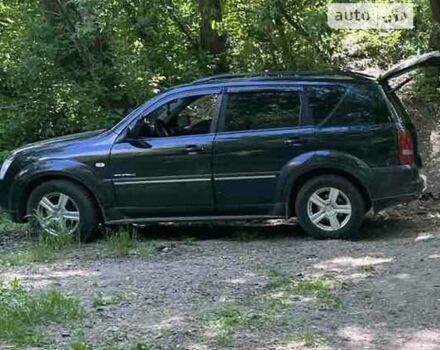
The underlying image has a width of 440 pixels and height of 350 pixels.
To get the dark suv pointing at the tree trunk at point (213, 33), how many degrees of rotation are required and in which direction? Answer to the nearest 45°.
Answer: approximately 90° to its right

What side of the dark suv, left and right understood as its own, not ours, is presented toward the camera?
left

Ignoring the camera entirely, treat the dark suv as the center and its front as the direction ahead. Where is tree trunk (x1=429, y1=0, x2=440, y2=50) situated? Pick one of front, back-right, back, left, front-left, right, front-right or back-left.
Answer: back-right

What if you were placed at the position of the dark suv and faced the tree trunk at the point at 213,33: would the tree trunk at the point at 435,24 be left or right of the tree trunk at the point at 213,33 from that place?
right
